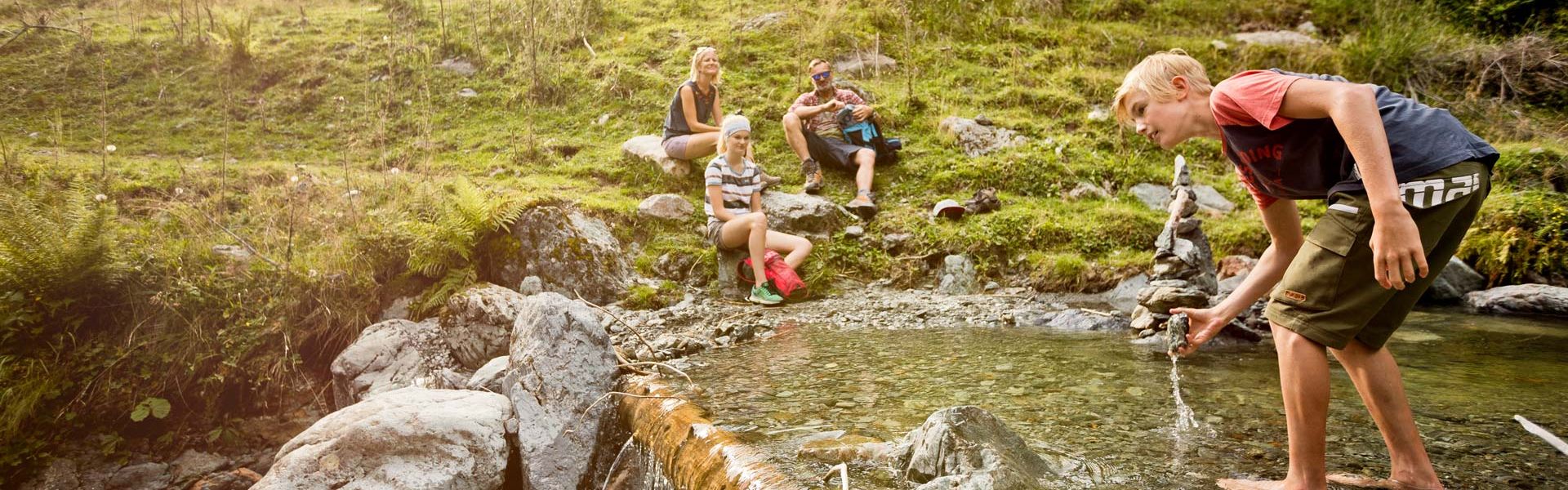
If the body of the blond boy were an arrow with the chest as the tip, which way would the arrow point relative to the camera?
to the viewer's left

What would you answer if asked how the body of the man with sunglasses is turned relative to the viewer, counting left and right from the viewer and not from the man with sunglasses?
facing the viewer

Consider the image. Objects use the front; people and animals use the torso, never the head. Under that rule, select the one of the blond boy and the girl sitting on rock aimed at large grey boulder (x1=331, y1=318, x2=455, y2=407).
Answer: the blond boy

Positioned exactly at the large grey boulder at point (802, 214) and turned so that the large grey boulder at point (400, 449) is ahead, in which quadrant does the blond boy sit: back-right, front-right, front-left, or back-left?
front-left

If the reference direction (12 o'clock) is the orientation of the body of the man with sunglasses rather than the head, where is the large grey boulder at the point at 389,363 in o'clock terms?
The large grey boulder is roughly at 1 o'clock from the man with sunglasses.

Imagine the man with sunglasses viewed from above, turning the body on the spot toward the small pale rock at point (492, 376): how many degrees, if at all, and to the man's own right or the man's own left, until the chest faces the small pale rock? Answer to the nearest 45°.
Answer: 0° — they already face it

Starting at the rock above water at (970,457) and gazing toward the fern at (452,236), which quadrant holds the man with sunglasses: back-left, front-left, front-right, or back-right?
front-right

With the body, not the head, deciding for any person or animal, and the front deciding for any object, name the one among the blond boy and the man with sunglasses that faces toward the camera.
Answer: the man with sunglasses

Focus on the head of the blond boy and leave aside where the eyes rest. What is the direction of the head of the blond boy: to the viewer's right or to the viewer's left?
to the viewer's left

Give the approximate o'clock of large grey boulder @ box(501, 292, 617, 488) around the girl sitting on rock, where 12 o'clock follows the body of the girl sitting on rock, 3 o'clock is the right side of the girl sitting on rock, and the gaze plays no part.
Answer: The large grey boulder is roughly at 2 o'clock from the girl sitting on rock.

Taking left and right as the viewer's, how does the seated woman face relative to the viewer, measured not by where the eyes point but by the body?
facing the viewer and to the right of the viewer

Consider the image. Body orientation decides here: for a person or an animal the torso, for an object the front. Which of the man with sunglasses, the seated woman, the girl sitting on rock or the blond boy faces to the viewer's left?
the blond boy

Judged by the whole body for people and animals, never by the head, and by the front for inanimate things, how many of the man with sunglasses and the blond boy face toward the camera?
1
